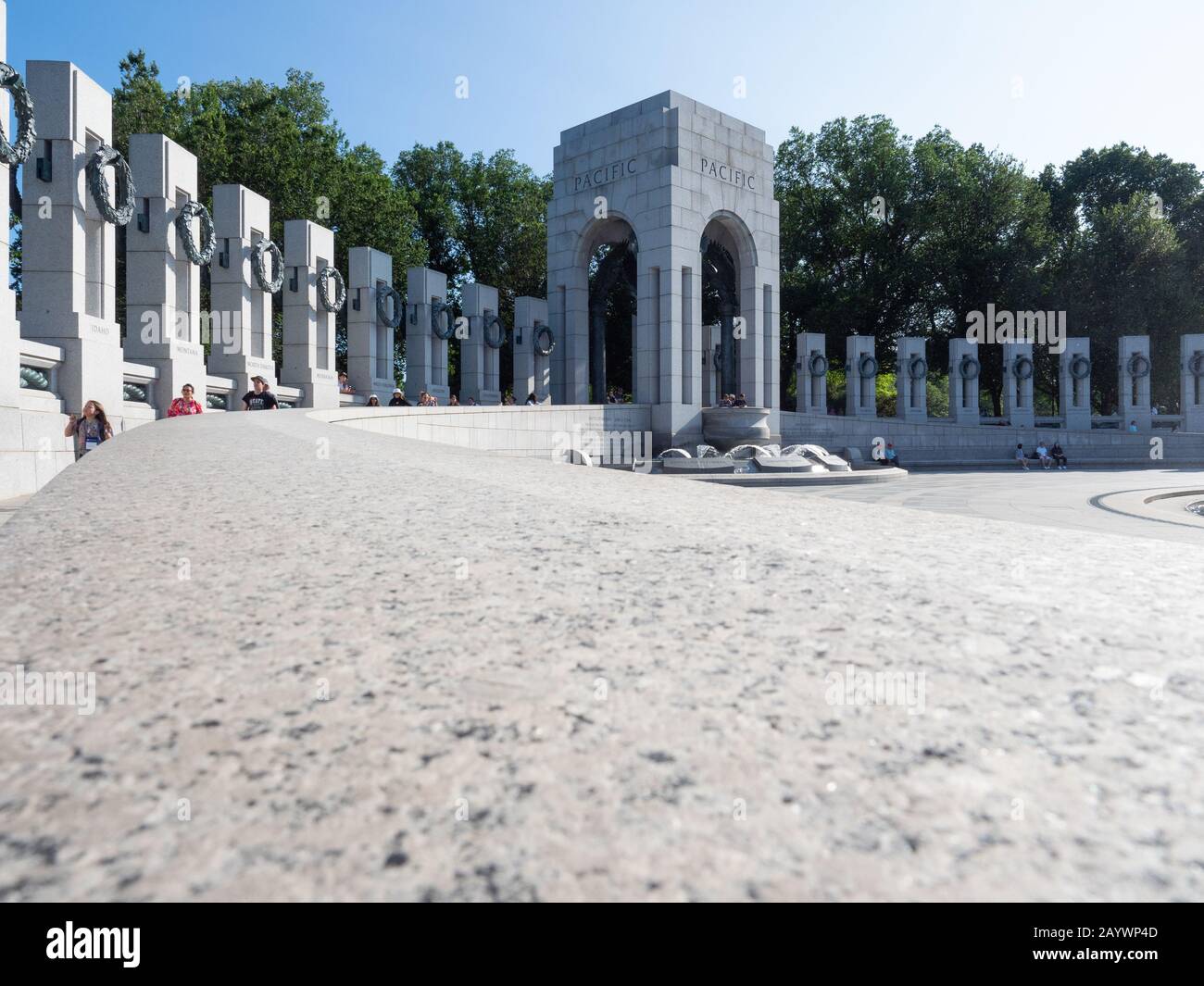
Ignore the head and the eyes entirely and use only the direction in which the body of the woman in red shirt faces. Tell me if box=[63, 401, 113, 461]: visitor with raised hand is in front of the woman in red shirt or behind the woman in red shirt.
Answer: in front

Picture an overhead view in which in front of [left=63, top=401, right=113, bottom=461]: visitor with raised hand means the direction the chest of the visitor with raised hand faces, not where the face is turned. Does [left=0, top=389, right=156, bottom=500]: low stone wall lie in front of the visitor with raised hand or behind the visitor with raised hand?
behind

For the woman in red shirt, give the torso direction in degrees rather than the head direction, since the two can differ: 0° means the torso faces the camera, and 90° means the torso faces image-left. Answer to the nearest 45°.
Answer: approximately 0°

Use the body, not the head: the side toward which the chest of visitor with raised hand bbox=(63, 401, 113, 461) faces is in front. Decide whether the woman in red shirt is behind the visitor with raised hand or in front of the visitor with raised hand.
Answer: behind

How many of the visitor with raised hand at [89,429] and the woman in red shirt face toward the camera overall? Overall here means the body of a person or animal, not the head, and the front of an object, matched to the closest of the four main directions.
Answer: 2
